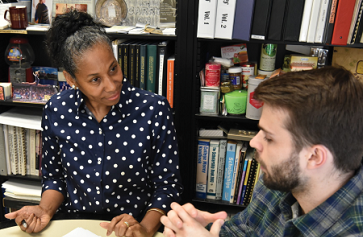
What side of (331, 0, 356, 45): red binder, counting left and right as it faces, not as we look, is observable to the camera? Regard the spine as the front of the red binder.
front

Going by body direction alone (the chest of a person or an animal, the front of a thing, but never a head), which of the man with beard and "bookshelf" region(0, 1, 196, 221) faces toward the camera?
the bookshelf

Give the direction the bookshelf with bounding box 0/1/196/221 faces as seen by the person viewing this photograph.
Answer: facing the viewer

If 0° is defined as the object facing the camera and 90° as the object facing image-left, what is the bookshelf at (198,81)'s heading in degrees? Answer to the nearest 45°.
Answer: approximately 0°

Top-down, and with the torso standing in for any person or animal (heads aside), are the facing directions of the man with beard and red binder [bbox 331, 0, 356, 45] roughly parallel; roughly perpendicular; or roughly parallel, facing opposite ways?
roughly perpendicular

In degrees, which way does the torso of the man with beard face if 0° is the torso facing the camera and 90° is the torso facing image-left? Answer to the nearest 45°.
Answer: approximately 90°

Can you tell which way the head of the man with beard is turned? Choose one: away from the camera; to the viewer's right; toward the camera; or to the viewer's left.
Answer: to the viewer's left

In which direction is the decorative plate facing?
toward the camera

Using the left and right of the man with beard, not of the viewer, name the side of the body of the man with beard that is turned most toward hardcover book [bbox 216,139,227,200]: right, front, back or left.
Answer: right

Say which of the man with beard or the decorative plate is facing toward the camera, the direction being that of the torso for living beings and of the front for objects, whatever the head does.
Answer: the decorative plate

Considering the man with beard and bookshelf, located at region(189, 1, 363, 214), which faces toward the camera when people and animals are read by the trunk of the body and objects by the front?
the bookshelf

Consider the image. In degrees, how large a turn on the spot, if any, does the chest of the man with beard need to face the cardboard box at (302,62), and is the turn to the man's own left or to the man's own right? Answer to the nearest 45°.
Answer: approximately 90° to the man's own right

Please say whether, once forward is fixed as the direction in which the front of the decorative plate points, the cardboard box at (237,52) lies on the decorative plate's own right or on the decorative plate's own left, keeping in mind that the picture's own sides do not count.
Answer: on the decorative plate's own left
